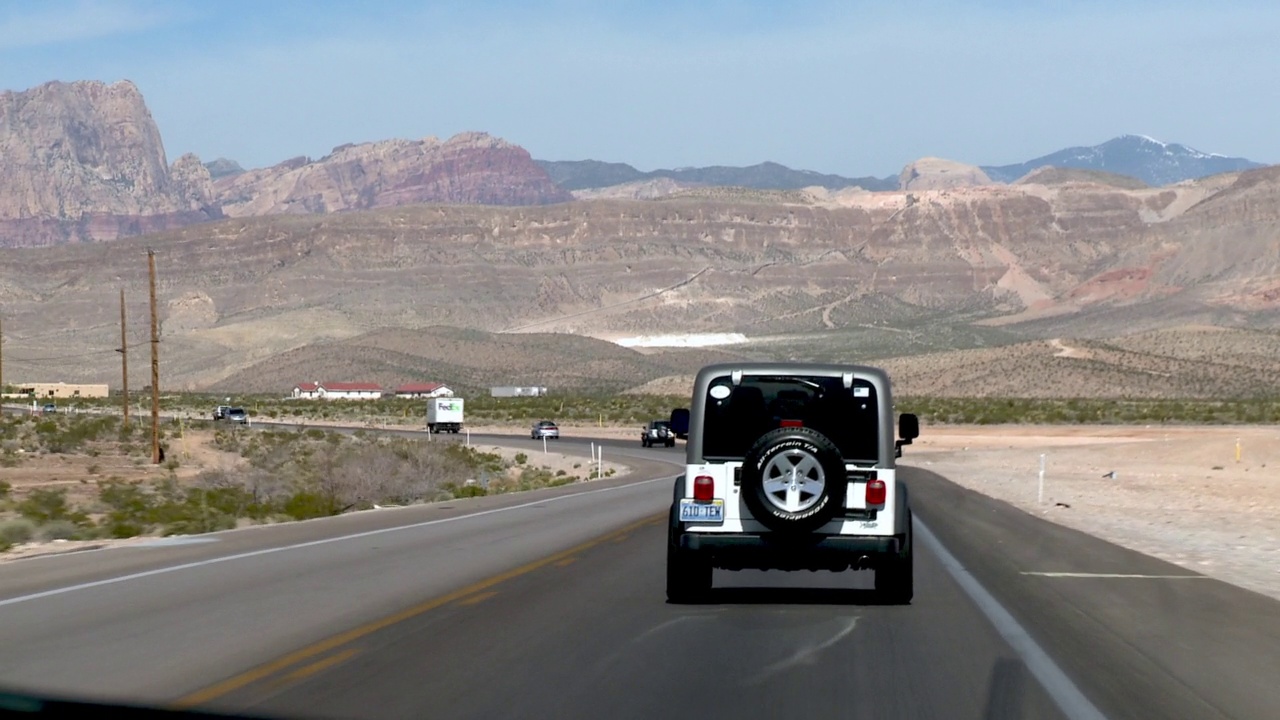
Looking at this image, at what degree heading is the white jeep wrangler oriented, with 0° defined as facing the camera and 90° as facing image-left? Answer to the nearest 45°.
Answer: approximately 180°

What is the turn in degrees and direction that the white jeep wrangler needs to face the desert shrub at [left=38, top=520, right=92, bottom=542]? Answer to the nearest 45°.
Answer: approximately 45° to its left
